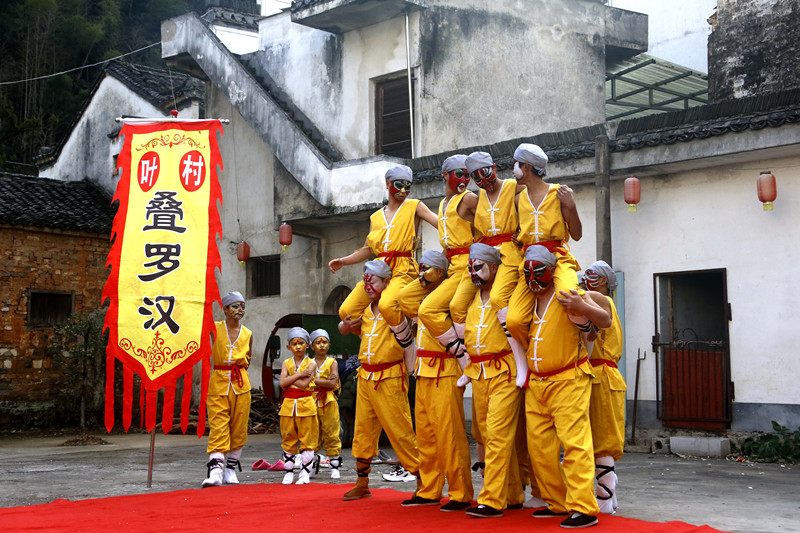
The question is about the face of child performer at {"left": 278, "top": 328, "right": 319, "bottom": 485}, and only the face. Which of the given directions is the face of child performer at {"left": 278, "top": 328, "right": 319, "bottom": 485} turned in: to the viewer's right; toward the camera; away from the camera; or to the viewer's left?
toward the camera

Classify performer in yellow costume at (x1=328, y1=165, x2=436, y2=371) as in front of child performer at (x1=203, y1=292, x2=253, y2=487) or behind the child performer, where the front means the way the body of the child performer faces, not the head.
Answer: in front

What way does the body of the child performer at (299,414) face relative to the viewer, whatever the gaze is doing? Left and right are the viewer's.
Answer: facing the viewer

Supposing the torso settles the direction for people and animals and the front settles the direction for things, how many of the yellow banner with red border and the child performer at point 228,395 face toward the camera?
2

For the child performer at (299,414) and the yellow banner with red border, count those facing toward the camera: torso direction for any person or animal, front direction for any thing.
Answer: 2

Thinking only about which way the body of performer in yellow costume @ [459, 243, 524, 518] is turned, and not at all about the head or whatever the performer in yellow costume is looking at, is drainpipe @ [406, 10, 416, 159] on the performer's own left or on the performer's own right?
on the performer's own right

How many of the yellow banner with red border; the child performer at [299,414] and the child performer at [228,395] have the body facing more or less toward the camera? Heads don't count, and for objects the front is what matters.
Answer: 3

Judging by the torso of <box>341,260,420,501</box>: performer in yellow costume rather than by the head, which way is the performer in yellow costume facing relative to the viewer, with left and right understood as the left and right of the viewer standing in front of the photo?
facing the viewer and to the left of the viewer

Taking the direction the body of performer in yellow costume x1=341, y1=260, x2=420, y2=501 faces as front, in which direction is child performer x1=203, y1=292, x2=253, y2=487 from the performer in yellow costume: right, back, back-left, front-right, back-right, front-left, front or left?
right

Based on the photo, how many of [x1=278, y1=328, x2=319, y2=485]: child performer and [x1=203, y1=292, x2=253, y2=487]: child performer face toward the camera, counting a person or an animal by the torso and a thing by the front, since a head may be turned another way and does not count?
2

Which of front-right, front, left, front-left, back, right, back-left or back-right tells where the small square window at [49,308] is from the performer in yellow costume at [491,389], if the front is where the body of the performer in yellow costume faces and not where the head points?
right

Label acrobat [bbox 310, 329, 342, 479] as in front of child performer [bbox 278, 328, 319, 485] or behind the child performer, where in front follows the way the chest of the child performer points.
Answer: behind

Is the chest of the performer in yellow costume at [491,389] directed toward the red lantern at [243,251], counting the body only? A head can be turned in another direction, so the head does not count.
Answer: no

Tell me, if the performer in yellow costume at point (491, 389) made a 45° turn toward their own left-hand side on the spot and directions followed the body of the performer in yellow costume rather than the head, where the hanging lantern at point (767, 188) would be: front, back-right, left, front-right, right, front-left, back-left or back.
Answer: back-left

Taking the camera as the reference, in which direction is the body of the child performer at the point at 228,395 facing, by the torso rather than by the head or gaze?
toward the camera

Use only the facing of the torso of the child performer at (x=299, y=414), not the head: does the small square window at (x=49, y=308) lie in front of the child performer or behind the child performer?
behind

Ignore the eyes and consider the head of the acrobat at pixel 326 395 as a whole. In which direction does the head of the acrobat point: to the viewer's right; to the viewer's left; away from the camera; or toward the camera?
toward the camera

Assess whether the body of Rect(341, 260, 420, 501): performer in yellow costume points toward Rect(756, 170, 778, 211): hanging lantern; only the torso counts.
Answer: no

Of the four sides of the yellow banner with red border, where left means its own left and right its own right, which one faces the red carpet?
front

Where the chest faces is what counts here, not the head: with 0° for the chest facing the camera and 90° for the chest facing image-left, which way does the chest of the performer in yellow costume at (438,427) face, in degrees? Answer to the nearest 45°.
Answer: approximately 45°
